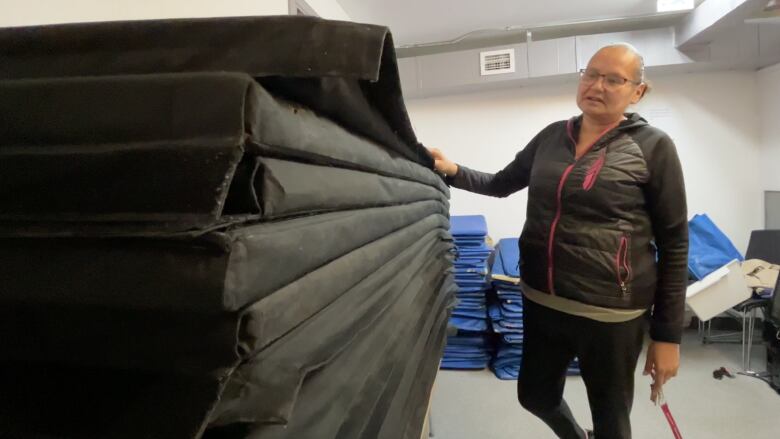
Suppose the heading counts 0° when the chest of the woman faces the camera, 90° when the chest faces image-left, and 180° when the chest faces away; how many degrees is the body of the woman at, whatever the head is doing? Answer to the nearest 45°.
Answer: approximately 45°

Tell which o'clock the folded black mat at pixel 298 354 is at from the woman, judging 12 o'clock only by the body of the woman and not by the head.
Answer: The folded black mat is roughly at 11 o'clock from the woman.

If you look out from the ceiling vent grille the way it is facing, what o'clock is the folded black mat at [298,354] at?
The folded black mat is roughly at 12 o'clock from the ceiling vent grille.

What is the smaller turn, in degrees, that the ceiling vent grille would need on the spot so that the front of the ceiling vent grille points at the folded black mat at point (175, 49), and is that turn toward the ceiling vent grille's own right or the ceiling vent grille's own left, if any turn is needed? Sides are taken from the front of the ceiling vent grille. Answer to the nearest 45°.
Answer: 0° — it already faces it

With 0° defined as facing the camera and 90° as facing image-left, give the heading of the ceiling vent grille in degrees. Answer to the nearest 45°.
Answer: approximately 0°

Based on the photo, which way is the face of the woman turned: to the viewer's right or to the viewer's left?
to the viewer's left

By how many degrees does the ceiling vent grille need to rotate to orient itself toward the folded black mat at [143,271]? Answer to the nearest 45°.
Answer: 0° — it already faces it

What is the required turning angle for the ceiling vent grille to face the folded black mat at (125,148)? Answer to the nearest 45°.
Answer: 0° — it already faces it
